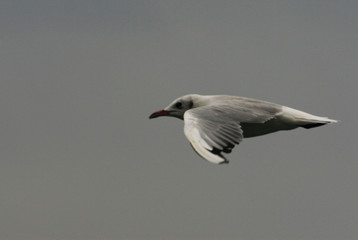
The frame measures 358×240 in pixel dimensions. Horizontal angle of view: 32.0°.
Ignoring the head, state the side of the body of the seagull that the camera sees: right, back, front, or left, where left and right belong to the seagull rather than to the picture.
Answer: left
